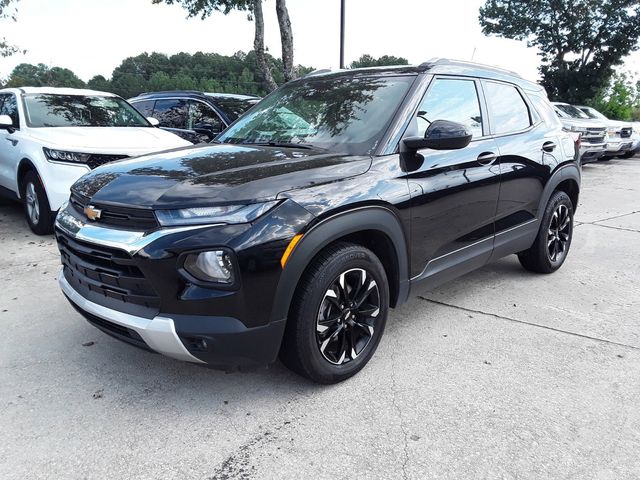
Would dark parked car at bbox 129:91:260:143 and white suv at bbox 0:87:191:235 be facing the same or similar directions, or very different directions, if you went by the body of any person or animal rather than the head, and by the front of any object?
same or similar directions

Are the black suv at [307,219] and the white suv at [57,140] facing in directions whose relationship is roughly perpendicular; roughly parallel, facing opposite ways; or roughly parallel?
roughly perpendicular

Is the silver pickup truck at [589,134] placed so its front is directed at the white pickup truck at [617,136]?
no

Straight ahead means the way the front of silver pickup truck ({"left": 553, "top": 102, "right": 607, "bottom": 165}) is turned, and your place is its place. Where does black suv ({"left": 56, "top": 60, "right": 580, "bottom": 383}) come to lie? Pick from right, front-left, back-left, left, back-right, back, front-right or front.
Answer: front-right

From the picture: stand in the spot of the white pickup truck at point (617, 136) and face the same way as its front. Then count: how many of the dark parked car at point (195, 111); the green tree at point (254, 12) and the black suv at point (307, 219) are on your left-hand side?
0

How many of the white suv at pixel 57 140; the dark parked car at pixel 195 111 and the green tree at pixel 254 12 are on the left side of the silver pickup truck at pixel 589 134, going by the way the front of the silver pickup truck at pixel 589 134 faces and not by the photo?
0

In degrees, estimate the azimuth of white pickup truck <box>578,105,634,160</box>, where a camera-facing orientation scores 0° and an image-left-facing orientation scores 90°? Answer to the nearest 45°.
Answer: approximately 315°

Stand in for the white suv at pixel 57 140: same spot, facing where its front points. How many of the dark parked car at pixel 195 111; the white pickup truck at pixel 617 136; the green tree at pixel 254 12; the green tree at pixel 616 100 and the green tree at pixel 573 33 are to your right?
0

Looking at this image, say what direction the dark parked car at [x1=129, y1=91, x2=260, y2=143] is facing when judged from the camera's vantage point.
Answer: facing the viewer and to the right of the viewer

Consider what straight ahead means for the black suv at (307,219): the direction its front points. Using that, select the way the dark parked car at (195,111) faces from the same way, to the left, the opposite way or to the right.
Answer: to the left

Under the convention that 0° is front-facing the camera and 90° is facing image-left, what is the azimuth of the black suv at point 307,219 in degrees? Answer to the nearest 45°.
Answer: approximately 45°

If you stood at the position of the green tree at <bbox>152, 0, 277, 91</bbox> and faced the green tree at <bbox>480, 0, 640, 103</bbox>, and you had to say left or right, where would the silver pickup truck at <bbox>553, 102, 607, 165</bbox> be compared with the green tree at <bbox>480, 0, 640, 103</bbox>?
right

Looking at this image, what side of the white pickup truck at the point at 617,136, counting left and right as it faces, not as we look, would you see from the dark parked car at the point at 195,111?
right

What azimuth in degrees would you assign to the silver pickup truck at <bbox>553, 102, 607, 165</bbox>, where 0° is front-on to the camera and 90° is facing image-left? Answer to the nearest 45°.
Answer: approximately 315°

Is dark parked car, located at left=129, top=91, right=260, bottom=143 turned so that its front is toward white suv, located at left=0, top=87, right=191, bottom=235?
no

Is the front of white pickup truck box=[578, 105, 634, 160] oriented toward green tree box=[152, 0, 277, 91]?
no

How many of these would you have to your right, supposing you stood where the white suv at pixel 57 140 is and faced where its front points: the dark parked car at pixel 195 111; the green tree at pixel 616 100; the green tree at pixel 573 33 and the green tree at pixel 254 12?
0

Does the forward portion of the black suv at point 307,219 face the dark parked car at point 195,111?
no

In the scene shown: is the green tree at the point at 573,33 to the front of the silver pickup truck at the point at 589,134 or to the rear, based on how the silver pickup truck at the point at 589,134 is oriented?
to the rear

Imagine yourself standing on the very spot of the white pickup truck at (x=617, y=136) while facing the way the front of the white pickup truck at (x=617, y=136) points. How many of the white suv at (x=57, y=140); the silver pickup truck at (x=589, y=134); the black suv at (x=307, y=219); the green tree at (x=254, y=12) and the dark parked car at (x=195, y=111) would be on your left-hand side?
0
